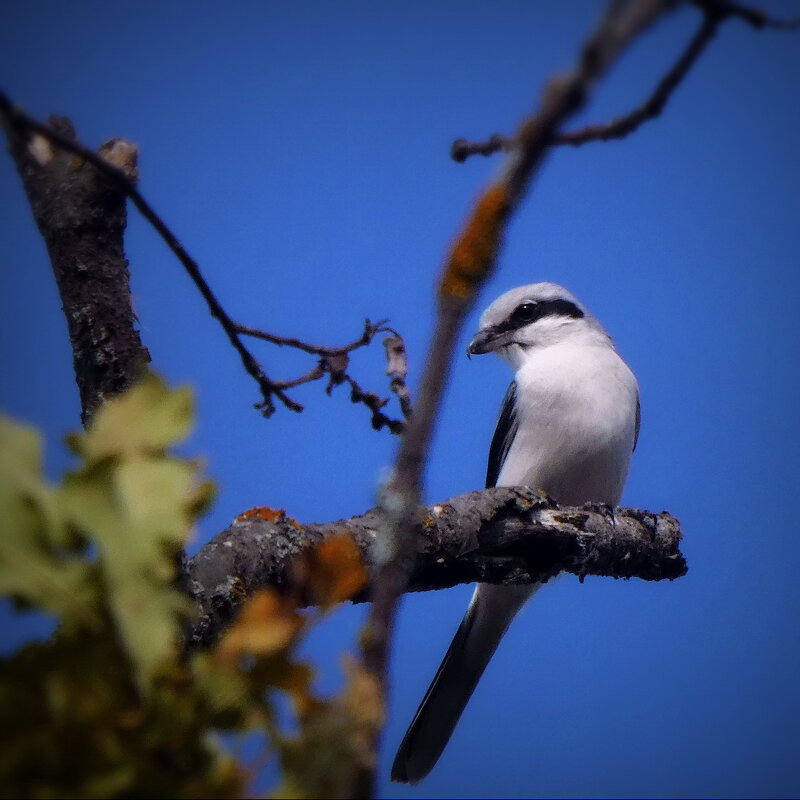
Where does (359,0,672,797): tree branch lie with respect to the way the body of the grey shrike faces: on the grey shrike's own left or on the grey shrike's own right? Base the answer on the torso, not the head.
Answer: on the grey shrike's own right

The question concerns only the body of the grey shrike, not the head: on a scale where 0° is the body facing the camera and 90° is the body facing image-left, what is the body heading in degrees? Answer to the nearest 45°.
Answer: approximately 315°

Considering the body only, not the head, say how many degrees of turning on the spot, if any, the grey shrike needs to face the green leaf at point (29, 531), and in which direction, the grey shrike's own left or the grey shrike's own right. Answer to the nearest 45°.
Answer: approximately 45° to the grey shrike's own right

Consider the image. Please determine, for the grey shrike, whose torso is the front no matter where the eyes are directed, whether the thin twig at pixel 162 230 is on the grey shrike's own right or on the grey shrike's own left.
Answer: on the grey shrike's own right

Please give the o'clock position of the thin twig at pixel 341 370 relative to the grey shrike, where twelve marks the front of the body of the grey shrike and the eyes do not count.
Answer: The thin twig is roughly at 2 o'clock from the grey shrike.
